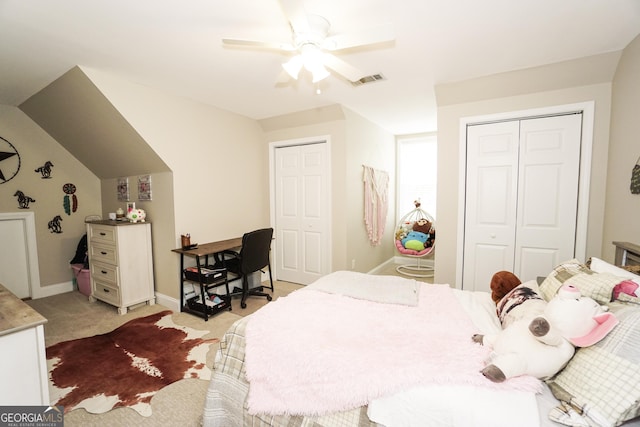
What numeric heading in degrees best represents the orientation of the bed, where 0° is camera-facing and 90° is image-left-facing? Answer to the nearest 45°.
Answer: approximately 90°

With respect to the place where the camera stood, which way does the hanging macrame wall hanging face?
facing the viewer and to the right of the viewer

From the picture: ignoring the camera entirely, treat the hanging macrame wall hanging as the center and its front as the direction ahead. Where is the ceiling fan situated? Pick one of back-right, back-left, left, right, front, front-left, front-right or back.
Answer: front-right

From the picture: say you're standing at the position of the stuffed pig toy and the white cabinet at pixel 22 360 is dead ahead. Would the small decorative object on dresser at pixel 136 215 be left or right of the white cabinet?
right

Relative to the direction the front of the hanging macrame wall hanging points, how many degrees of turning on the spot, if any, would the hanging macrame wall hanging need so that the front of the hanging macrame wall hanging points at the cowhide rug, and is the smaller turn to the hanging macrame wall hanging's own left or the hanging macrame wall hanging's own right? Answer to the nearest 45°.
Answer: approximately 90° to the hanging macrame wall hanging's own right

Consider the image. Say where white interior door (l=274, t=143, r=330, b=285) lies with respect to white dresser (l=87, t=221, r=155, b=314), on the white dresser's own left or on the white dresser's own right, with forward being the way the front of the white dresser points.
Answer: on the white dresser's own left

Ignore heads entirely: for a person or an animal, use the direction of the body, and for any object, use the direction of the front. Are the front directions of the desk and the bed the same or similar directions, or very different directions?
very different directions

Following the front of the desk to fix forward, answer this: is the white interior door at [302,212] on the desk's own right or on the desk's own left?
on the desk's own left

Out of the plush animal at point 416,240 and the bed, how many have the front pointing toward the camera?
1

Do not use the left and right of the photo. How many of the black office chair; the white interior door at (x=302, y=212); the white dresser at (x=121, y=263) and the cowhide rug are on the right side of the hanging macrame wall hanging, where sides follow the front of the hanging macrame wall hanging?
4

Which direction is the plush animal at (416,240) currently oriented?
toward the camera

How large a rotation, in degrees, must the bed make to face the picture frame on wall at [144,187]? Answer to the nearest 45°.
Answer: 0° — it already faces it

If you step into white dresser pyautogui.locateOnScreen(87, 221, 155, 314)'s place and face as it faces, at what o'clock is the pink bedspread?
The pink bedspread is roughly at 10 o'clock from the white dresser.
